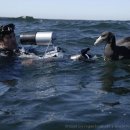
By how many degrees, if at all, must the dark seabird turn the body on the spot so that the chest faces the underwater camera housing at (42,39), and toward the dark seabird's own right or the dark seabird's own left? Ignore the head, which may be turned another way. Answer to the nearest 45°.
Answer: approximately 45° to the dark seabird's own left

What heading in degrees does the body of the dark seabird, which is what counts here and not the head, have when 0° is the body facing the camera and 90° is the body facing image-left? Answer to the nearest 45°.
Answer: approximately 90°
